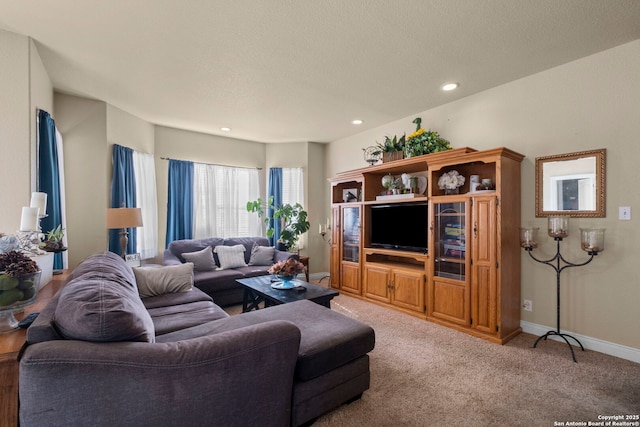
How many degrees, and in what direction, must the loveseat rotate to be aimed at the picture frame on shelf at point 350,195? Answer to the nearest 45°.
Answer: approximately 90° to its left

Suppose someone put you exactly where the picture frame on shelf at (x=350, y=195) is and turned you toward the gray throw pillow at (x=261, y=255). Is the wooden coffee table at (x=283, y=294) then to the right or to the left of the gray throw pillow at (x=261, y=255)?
left

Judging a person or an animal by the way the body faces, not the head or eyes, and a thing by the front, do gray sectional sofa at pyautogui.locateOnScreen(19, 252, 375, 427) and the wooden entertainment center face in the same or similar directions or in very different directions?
very different directions

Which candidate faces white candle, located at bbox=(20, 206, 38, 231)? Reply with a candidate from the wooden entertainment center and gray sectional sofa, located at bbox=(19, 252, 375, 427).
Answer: the wooden entertainment center

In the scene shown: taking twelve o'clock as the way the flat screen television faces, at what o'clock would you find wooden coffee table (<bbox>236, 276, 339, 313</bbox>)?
The wooden coffee table is roughly at 12 o'clock from the flat screen television.

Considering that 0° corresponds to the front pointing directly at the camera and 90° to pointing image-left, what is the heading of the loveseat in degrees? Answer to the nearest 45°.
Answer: approximately 0°

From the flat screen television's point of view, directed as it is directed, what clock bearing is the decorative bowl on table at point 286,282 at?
The decorative bowl on table is roughly at 12 o'clock from the flat screen television.

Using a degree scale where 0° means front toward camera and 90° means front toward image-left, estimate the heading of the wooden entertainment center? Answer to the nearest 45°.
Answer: approximately 45°
